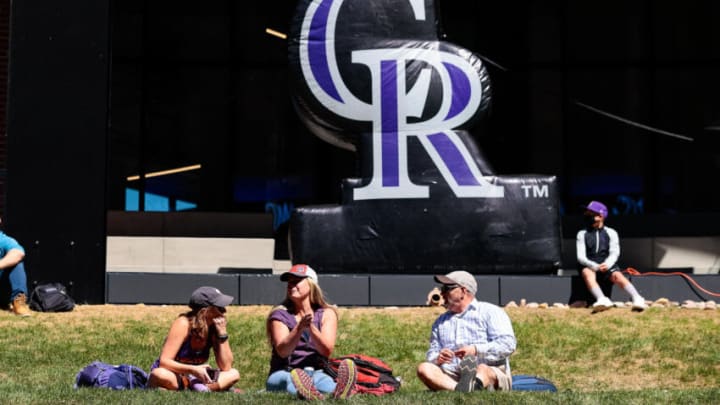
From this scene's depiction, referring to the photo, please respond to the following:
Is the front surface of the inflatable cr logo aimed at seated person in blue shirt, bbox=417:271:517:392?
yes

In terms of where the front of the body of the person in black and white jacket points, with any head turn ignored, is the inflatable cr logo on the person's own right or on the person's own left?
on the person's own right

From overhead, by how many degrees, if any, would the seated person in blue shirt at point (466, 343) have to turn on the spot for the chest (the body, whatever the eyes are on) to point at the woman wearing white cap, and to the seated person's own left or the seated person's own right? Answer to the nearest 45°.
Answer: approximately 45° to the seated person's own right

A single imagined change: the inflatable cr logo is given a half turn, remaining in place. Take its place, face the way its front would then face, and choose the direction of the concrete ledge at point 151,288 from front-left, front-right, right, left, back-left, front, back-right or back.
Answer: left

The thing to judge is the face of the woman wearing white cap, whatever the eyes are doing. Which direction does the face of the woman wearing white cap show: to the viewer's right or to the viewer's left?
to the viewer's left

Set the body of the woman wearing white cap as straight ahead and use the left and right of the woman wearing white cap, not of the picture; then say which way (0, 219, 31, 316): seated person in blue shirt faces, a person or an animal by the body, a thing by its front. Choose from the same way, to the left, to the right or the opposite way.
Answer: the same way

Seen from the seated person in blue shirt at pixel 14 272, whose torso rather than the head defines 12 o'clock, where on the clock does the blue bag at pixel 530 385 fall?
The blue bag is roughly at 11 o'clock from the seated person in blue shirt.

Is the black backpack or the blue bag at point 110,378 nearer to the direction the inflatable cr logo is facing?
the blue bag

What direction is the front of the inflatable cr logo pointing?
toward the camera

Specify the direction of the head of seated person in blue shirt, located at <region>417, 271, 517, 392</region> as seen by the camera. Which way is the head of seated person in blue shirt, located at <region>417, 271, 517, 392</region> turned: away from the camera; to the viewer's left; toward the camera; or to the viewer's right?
to the viewer's left

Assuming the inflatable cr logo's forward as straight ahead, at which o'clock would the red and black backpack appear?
The red and black backpack is roughly at 12 o'clock from the inflatable cr logo.

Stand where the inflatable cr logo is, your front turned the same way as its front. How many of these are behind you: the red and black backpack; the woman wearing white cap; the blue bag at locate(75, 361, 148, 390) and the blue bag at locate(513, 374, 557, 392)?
0

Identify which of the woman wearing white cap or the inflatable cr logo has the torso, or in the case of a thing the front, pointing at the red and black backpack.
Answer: the inflatable cr logo

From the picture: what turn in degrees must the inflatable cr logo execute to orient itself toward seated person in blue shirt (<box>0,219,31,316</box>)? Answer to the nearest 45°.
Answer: approximately 90° to its right

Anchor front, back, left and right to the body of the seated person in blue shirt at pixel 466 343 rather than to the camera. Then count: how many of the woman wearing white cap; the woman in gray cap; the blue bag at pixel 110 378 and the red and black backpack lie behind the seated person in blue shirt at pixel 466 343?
0

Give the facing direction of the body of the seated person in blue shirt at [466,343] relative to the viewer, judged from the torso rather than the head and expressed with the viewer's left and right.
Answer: facing the viewer and to the left of the viewer

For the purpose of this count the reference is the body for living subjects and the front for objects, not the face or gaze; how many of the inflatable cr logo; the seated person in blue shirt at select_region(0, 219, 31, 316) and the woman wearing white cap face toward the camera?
3

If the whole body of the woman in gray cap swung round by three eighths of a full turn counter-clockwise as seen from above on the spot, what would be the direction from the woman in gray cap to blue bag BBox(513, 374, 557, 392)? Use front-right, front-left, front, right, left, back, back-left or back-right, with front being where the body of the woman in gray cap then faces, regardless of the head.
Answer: right
